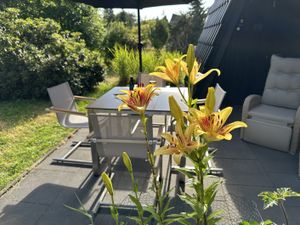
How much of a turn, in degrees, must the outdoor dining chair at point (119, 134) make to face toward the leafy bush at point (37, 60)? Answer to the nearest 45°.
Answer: approximately 45° to its left

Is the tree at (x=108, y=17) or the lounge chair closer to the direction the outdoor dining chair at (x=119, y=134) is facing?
the tree

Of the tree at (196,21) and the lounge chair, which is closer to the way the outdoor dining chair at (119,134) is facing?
the tree

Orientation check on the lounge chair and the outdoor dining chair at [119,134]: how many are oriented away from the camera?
1

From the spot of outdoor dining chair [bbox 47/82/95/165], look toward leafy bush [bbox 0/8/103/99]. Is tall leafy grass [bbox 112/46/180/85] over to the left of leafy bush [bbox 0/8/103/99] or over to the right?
right

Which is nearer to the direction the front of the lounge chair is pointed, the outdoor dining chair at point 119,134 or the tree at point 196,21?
the outdoor dining chair

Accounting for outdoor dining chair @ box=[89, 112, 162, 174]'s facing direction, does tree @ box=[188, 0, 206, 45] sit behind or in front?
in front

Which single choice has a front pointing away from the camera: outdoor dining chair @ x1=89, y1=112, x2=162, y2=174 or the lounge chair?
the outdoor dining chair

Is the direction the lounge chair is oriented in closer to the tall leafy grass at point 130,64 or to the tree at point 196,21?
the tall leafy grass

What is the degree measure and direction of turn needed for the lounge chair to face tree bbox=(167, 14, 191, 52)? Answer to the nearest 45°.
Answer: approximately 90° to its right

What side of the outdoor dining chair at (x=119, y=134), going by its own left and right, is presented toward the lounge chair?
right

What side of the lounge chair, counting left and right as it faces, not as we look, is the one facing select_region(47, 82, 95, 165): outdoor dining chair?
front

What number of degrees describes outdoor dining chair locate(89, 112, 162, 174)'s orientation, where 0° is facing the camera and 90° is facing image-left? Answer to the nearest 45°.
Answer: approximately 180°

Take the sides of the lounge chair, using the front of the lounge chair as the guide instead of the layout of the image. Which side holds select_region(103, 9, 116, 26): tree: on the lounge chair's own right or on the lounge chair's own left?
on the lounge chair's own right

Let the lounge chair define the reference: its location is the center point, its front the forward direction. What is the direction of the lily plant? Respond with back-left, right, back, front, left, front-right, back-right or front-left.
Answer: front-left

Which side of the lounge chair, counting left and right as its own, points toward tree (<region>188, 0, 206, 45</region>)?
right
